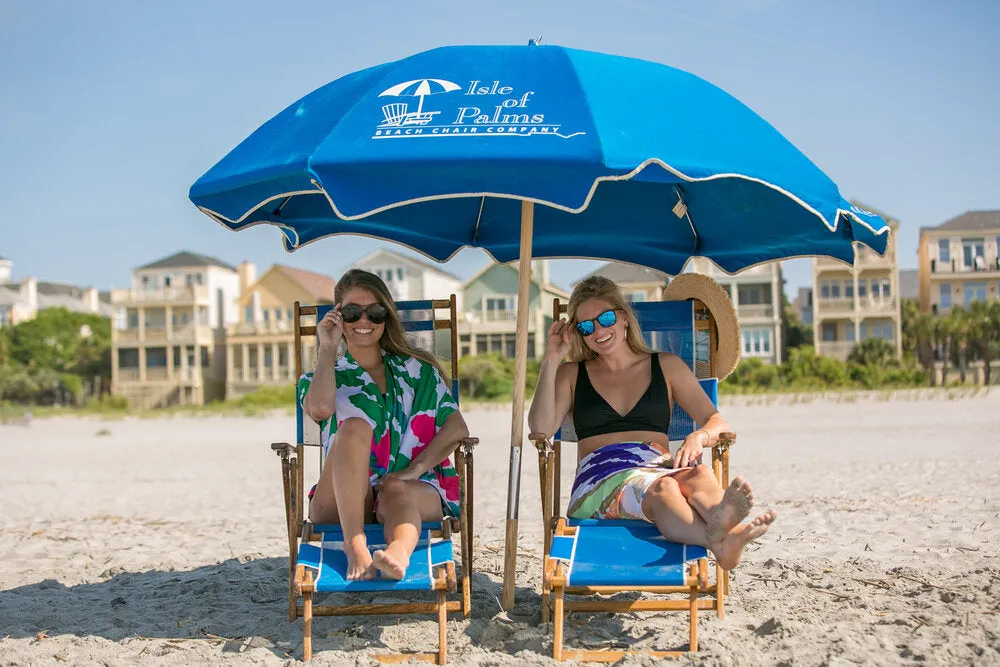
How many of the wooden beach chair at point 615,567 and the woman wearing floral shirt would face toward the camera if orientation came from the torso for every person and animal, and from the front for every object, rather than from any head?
2

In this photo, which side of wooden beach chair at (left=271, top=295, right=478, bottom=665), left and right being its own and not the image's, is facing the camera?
front

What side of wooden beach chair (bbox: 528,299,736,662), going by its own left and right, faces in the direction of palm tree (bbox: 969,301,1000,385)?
back

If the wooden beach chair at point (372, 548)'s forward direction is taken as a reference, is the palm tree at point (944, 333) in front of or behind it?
behind

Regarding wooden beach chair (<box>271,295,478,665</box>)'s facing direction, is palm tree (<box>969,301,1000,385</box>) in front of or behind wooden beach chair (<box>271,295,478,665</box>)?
behind

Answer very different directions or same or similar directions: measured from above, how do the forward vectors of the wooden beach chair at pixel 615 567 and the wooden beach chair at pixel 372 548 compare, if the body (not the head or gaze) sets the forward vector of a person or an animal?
same or similar directions

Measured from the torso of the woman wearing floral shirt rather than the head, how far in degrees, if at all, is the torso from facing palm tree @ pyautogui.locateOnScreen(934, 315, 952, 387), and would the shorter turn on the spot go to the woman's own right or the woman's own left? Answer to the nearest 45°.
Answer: approximately 135° to the woman's own left

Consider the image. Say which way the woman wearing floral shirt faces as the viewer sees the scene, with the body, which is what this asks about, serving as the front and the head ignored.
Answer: toward the camera

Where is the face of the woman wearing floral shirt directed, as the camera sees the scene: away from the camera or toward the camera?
toward the camera

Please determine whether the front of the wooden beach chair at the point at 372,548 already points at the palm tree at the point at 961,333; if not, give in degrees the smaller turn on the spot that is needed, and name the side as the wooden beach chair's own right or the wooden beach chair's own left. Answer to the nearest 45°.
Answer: approximately 135° to the wooden beach chair's own left

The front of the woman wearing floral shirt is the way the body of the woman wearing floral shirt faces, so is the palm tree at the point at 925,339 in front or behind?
behind
